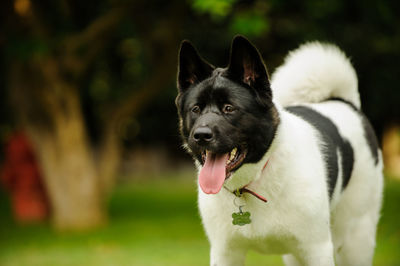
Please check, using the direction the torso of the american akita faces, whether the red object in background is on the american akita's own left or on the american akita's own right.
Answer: on the american akita's own right

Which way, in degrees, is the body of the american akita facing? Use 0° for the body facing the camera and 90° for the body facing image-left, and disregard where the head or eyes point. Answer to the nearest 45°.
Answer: approximately 45°

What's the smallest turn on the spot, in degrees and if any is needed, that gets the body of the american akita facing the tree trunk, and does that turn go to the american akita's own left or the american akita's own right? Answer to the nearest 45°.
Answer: approximately 90° to the american akita's own right
